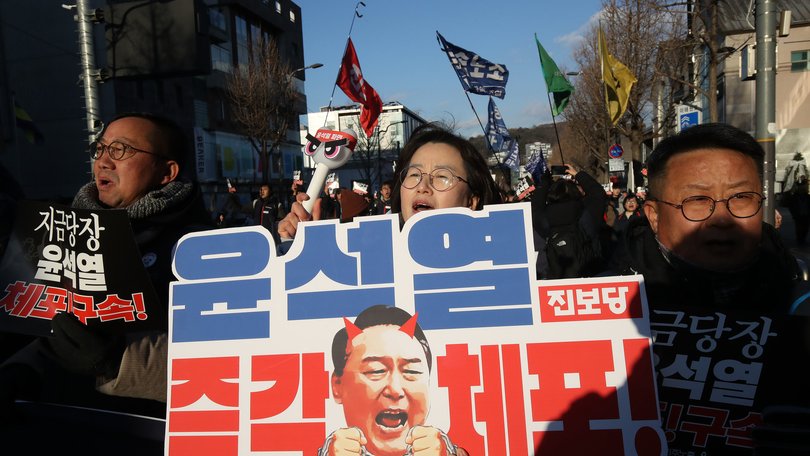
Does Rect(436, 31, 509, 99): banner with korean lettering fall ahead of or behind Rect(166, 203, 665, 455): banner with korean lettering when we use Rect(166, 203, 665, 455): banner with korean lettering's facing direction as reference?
behind

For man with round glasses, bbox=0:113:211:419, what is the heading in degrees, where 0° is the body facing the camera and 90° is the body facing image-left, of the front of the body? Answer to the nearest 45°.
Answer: approximately 45°

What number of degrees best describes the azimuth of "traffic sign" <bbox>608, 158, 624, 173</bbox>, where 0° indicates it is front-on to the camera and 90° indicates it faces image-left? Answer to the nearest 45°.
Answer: approximately 0°

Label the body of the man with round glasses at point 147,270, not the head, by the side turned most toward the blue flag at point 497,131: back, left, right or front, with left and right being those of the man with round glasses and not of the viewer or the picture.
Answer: back

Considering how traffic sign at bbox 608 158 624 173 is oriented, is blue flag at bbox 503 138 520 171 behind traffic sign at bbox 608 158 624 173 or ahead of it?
ahead

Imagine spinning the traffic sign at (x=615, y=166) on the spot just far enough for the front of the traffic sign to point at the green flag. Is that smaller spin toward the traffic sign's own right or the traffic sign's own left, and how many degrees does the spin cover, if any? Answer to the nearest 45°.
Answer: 0° — it already faces it

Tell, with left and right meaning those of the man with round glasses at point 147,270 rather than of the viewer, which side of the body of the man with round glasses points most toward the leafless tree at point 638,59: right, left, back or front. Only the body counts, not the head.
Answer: back

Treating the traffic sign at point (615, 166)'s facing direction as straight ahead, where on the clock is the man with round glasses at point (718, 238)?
The man with round glasses is roughly at 12 o'clock from the traffic sign.

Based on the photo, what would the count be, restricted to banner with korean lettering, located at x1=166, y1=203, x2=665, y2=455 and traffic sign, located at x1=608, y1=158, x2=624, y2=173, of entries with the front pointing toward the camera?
2

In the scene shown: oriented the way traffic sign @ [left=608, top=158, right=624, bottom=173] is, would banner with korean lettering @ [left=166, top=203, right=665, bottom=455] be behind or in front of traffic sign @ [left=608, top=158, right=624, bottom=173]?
in front
